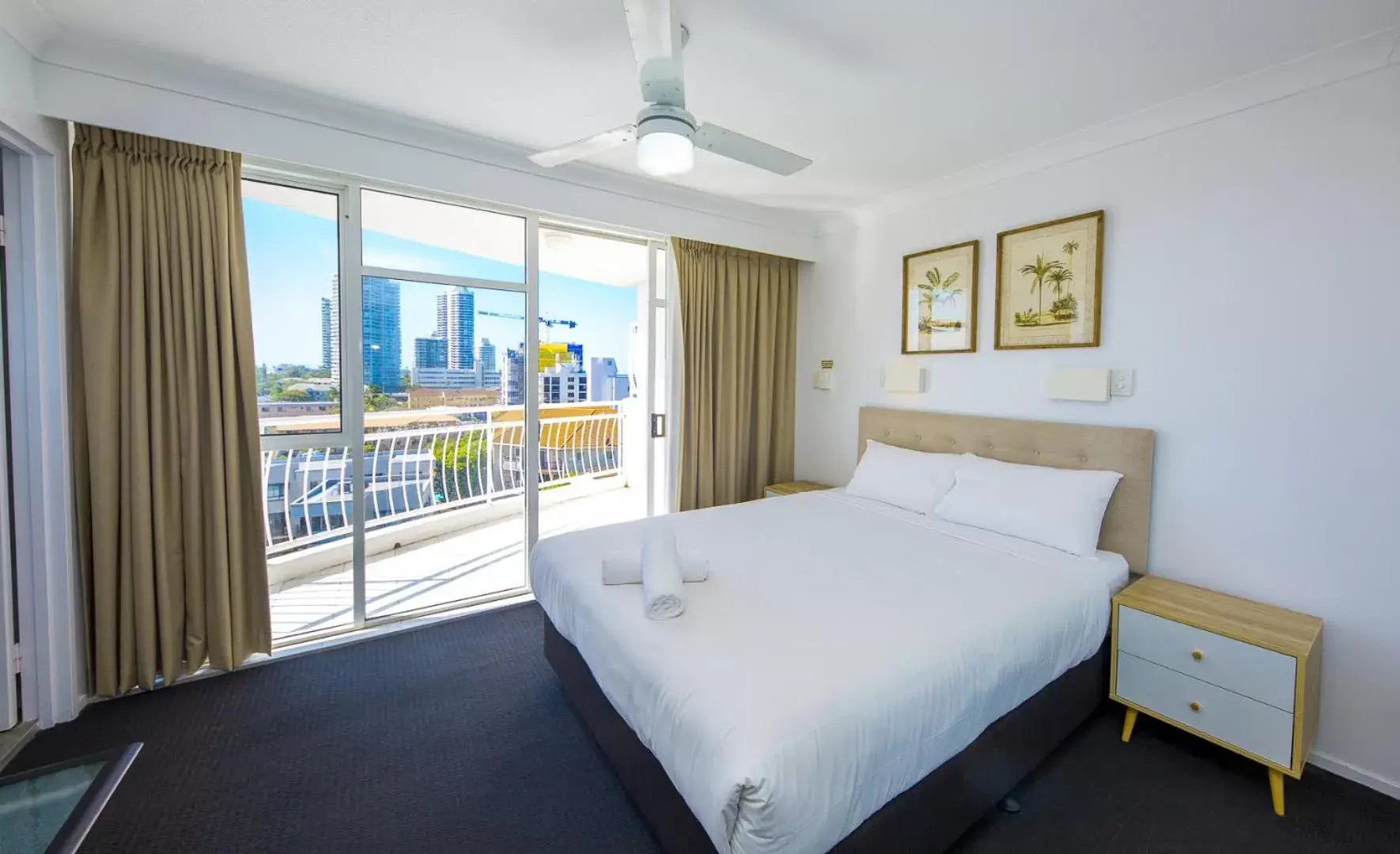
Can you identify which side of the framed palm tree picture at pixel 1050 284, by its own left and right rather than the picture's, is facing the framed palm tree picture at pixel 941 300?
right

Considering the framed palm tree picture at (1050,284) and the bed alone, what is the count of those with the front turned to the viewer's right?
0

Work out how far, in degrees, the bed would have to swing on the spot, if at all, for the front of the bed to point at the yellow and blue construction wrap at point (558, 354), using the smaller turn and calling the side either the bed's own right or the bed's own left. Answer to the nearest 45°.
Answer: approximately 90° to the bed's own right

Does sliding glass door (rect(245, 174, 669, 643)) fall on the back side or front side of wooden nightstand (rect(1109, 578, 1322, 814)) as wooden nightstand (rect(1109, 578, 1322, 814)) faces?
on the front side

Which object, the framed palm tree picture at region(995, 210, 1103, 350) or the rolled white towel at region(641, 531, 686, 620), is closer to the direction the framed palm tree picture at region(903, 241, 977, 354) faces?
the rolled white towel

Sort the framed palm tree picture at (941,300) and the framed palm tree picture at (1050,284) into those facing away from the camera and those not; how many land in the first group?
0

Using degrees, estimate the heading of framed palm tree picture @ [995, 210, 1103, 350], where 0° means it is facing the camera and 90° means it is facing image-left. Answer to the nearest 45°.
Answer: approximately 45°

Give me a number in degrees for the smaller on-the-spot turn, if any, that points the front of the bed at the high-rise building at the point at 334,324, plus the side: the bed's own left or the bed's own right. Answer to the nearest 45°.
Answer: approximately 45° to the bed's own right

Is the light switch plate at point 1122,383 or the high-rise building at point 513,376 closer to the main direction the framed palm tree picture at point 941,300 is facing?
the high-rise building
